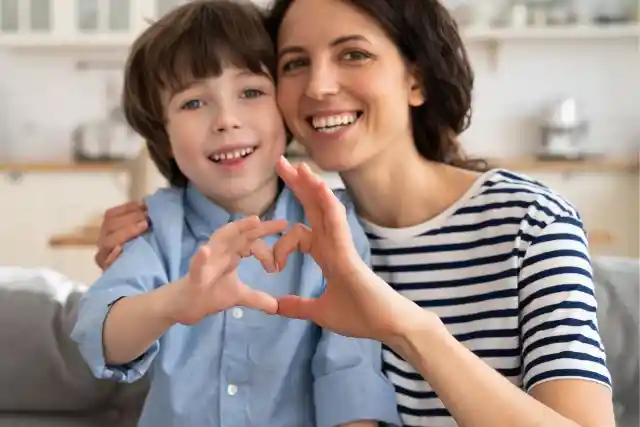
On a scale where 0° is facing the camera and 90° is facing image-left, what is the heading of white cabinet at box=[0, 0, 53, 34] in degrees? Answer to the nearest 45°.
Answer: approximately 0°

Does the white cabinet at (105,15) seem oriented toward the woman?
yes

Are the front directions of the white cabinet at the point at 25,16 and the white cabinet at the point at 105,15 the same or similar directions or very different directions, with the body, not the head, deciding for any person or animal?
same or similar directions

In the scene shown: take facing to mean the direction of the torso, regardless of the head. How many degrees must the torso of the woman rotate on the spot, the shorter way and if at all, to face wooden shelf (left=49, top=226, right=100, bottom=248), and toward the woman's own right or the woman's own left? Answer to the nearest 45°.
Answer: approximately 90° to the woman's own right

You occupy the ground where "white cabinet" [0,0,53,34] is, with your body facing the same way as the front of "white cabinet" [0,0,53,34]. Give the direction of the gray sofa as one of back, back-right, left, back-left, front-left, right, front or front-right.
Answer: front

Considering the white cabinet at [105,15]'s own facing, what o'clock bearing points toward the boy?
The boy is roughly at 12 o'clock from the white cabinet.

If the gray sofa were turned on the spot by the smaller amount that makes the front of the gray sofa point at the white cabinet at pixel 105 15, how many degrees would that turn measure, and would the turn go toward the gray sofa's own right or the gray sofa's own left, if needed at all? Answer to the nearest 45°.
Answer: approximately 180°

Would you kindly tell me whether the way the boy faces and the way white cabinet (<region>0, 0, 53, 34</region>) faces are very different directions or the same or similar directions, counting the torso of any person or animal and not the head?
same or similar directions

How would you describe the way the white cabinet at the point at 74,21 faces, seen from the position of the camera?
facing the viewer

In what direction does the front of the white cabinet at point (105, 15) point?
toward the camera

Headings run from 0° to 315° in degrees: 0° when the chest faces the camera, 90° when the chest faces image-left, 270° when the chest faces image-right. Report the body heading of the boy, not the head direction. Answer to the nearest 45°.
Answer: approximately 0°
